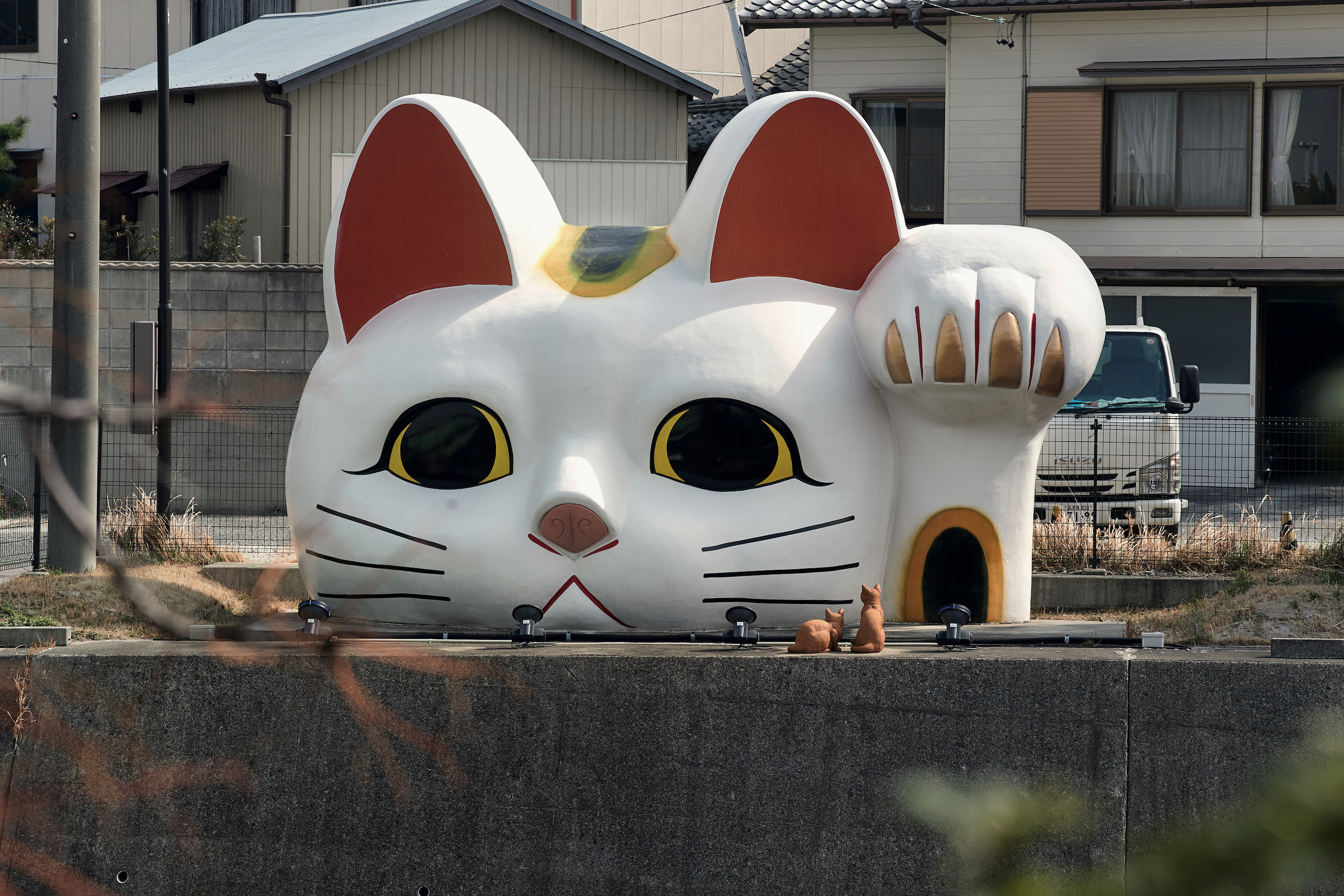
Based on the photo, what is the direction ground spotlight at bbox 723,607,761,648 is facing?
away from the camera

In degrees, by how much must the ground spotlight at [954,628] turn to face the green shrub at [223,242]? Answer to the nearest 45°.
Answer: approximately 45° to its left

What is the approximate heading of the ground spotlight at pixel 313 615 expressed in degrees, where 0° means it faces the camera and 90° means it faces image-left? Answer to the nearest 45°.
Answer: approximately 180°

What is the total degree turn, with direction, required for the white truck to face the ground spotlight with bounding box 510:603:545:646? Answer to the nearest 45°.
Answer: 0° — it already faces it

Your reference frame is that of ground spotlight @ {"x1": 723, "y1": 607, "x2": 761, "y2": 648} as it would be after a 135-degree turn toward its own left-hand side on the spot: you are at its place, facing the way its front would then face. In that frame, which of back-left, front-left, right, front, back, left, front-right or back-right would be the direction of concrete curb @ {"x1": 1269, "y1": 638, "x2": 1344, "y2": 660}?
back-left

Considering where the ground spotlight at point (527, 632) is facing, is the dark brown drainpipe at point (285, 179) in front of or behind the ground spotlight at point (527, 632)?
in front

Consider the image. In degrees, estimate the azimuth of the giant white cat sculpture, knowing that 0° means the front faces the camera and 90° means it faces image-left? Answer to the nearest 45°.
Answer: approximately 0°

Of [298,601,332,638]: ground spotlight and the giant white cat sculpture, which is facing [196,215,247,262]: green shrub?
the ground spotlight

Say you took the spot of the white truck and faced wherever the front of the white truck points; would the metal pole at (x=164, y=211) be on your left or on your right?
on your right

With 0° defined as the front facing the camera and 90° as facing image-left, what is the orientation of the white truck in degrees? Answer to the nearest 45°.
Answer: approximately 0°

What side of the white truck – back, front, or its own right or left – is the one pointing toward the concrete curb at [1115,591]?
front

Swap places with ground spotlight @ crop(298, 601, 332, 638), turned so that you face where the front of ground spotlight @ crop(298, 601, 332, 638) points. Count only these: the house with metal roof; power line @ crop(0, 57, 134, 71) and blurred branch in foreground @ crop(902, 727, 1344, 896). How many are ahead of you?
2

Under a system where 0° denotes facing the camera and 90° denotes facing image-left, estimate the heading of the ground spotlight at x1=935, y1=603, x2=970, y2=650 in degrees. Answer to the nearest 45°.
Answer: approximately 180°

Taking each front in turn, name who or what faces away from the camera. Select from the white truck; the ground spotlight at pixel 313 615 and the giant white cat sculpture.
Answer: the ground spotlight

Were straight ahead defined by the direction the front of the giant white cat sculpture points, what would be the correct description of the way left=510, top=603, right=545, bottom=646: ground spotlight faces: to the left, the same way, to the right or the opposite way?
the opposite way

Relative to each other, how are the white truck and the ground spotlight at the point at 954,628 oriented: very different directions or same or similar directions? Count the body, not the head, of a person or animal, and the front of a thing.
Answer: very different directions

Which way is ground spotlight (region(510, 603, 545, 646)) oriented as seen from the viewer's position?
away from the camera
